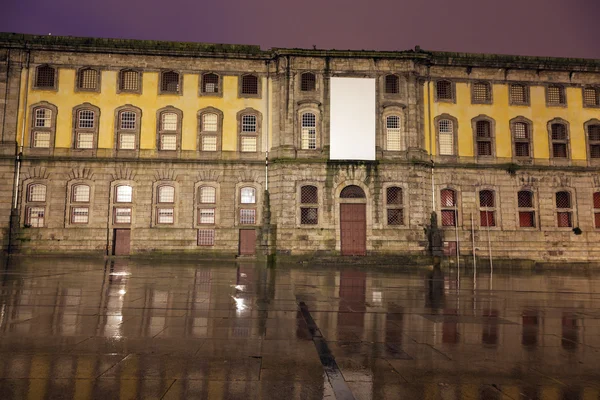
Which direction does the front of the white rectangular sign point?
toward the camera

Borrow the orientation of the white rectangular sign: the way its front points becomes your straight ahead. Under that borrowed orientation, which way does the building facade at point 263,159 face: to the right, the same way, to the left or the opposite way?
the same way

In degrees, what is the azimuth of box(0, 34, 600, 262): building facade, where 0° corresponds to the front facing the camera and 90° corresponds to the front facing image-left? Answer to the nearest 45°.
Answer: approximately 0°
